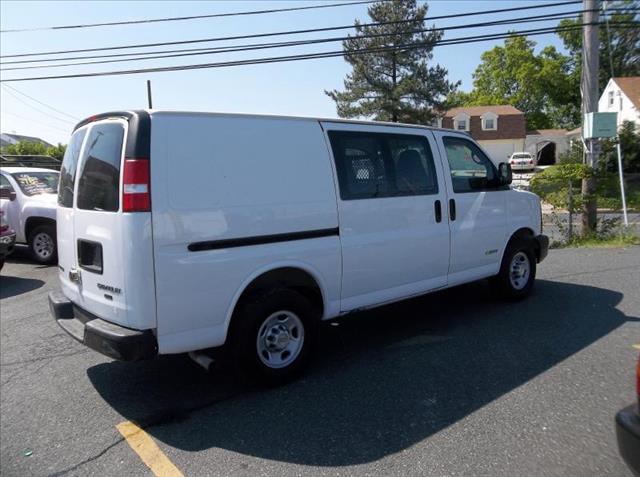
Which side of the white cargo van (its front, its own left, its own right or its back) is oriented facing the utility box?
front

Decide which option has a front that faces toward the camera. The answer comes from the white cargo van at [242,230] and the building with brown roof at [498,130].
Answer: the building with brown roof

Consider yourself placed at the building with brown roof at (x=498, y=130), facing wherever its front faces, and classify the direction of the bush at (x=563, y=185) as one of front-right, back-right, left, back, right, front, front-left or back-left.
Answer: front

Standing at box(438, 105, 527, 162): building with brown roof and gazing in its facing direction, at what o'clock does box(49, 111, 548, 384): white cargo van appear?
The white cargo van is roughly at 12 o'clock from the building with brown roof.

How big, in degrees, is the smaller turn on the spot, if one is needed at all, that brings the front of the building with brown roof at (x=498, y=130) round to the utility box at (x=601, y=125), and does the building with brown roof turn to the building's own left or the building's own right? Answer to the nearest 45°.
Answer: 0° — it already faces it

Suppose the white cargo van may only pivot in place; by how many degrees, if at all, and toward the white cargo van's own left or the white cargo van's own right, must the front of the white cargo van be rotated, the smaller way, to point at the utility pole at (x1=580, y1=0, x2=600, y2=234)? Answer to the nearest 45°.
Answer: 0° — it already faces it

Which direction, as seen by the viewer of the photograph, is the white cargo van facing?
facing away from the viewer and to the right of the viewer

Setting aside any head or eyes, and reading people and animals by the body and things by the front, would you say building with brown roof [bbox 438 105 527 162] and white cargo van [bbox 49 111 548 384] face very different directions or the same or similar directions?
very different directions

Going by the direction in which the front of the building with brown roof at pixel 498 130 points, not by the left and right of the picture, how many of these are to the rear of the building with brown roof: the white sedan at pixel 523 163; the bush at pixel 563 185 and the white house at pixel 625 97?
0

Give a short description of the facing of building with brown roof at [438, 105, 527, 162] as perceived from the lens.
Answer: facing the viewer

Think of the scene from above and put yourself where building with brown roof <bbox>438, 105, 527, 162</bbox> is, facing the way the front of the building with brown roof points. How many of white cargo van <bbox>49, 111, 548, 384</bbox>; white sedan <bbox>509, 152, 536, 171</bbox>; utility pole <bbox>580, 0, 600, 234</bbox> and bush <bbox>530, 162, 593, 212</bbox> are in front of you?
4

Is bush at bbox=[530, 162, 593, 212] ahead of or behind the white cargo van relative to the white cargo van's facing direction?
ahead

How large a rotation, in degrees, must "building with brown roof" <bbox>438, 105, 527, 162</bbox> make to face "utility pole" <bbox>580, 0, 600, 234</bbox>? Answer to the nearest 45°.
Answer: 0° — it already faces it

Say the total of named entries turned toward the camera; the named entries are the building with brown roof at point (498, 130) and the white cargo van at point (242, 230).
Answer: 1
